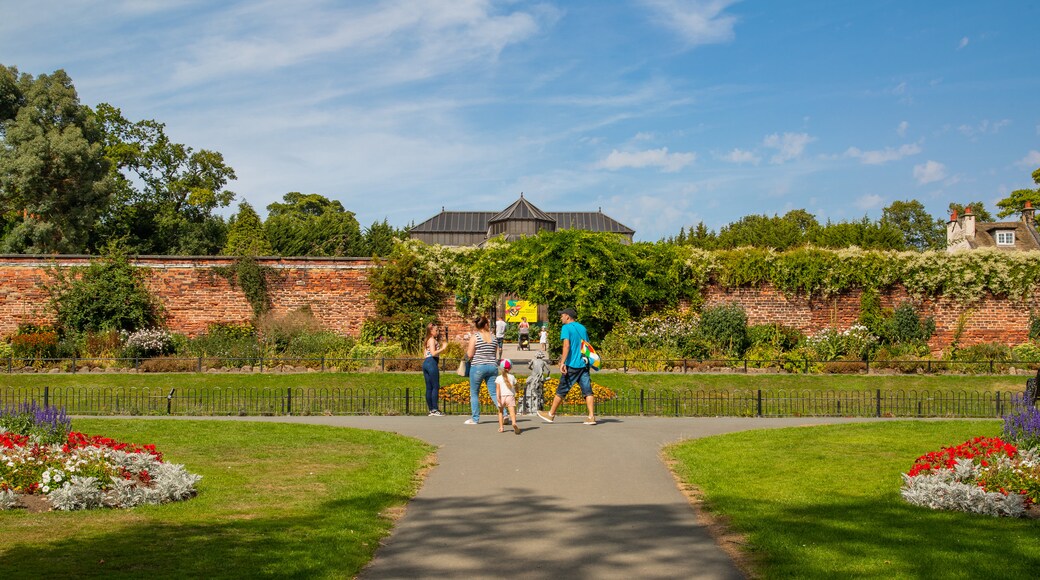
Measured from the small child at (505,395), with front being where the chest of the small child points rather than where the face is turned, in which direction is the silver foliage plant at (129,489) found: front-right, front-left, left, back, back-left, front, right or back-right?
back-left

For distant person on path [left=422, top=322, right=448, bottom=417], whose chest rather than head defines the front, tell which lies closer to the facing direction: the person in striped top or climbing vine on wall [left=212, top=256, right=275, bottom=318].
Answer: the person in striped top

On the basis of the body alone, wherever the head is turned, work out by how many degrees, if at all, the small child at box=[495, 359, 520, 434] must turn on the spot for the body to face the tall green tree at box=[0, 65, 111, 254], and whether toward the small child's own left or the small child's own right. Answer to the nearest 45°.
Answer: approximately 45° to the small child's own left

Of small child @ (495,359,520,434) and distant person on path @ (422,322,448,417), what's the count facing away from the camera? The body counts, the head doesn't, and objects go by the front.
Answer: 1

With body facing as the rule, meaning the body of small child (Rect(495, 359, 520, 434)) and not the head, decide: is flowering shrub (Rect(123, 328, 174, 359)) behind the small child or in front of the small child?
in front

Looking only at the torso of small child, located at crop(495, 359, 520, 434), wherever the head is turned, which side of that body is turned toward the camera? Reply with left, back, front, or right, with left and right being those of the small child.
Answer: back

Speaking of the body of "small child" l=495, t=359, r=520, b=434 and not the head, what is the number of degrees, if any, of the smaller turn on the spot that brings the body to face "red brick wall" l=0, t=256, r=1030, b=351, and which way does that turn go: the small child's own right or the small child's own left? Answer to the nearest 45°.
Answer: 0° — they already face it

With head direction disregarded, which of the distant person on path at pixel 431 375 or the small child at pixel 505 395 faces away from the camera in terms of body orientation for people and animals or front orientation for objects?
the small child

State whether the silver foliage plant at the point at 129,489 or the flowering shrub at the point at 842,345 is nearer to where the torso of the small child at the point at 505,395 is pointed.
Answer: the flowering shrub

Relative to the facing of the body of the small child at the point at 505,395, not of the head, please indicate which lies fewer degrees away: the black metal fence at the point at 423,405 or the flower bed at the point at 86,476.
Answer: the black metal fence

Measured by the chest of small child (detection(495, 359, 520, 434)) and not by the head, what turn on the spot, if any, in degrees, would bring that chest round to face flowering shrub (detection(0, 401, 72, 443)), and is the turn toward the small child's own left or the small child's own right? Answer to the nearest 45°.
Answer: approximately 135° to the small child's own left

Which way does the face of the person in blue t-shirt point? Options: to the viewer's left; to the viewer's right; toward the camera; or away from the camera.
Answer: to the viewer's left
